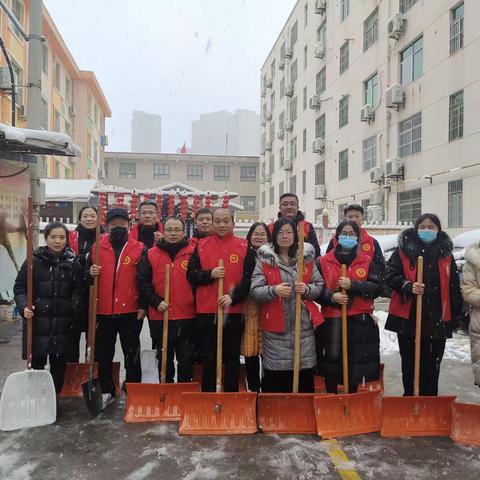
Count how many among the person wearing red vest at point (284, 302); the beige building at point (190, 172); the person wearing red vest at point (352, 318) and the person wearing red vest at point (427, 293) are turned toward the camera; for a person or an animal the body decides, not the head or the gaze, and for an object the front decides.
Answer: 4

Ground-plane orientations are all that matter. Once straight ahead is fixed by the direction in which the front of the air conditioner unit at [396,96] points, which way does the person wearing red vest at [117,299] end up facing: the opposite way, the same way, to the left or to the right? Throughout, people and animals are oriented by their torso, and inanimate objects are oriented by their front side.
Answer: to the left

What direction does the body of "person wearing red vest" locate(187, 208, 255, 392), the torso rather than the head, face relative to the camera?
toward the camera

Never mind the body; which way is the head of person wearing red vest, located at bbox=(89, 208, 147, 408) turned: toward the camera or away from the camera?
toward the camera

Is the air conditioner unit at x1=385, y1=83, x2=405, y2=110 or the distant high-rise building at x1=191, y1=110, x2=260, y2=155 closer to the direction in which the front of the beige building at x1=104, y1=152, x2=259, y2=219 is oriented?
the air conditioner unit

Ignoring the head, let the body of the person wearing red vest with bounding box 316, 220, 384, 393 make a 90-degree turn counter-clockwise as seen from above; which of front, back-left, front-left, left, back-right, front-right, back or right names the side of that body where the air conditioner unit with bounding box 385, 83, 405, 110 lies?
left

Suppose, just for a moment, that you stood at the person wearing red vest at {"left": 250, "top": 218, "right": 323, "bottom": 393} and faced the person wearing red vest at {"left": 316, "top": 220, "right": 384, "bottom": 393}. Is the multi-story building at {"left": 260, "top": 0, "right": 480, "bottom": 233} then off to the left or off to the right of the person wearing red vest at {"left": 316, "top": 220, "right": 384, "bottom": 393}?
left

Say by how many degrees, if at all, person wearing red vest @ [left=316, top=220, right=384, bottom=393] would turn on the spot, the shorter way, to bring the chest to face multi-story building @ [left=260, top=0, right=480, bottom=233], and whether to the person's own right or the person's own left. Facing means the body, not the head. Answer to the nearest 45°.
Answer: approximately 180°

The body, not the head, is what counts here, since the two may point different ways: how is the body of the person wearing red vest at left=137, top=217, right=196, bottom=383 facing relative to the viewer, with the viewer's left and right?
facing the viewer

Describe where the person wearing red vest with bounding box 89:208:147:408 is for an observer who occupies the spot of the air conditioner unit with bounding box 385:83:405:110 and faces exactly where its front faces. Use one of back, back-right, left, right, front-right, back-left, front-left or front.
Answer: front-left

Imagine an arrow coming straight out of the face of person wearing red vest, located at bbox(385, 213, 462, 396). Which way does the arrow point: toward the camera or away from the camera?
toward the camera

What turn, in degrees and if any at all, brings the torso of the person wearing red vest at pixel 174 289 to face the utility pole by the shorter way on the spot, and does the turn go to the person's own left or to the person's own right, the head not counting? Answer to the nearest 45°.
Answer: approximately 135° to the person's own right

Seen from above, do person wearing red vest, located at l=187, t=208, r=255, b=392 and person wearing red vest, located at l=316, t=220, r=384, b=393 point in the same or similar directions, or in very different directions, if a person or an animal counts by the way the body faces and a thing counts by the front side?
same or similar directions

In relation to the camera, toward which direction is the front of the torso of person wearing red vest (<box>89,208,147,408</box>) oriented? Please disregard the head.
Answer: toward the camera

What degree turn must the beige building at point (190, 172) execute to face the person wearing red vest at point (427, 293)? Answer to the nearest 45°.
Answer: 0° — it already faces them
